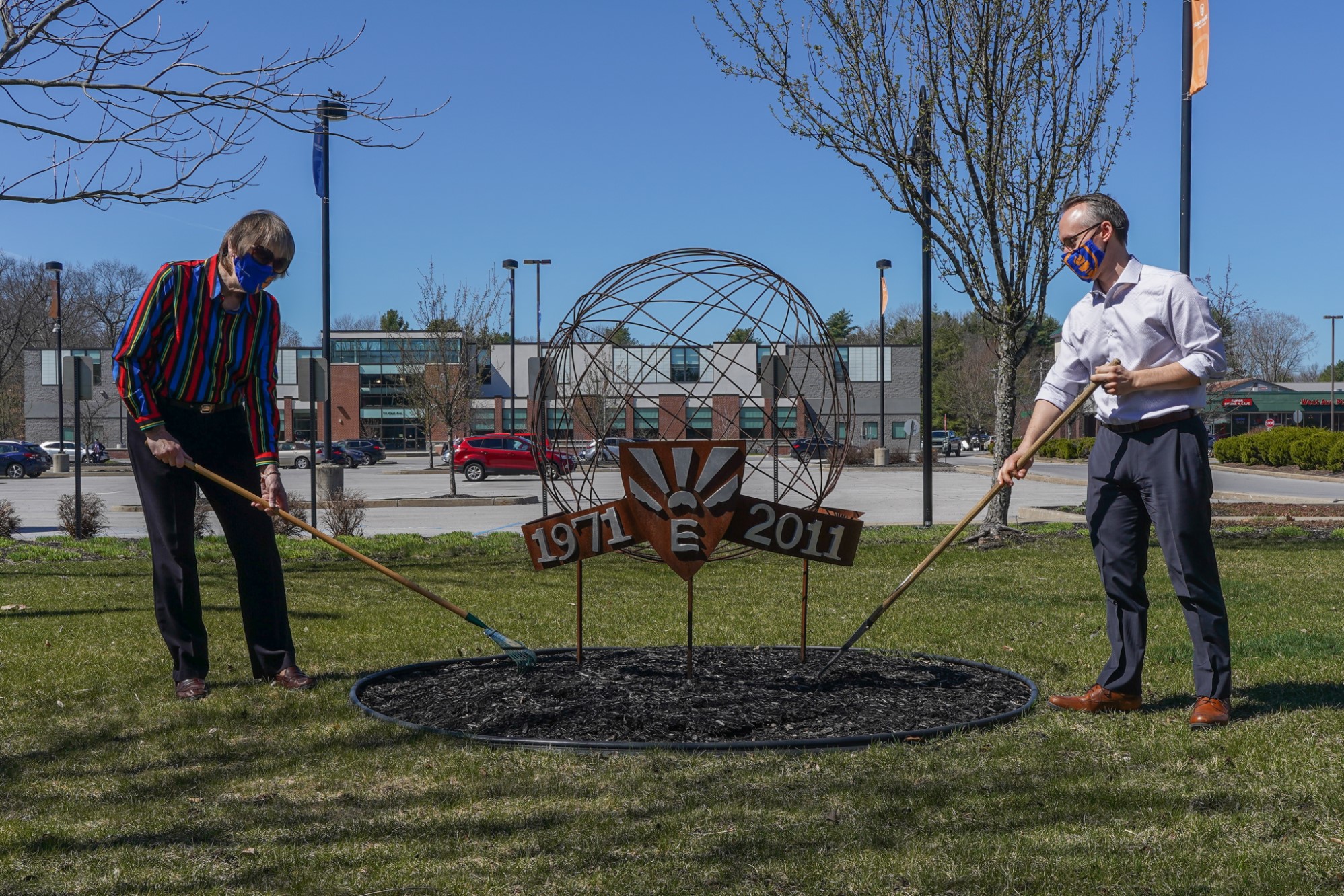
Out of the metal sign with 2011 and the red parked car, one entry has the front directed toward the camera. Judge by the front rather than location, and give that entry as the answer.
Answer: the metal sign with 2011

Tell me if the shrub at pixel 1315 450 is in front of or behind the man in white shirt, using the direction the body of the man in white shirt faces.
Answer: behind

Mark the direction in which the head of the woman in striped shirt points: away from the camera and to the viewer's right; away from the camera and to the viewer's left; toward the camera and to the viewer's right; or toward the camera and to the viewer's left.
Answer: toward the camera and to the viewer's right

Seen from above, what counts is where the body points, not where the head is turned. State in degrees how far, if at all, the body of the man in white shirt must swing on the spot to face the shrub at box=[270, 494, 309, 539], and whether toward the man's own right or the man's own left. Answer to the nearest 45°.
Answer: approximately 90° to the man's own right

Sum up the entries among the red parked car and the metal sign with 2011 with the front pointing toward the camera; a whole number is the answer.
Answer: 1

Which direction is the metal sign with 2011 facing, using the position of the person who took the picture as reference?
facing the viewer

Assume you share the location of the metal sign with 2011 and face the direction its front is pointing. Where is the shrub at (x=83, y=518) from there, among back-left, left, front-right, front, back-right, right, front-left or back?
back-right

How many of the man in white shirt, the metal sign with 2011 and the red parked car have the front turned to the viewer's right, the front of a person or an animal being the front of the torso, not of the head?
1

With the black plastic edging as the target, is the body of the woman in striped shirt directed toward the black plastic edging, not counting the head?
yes

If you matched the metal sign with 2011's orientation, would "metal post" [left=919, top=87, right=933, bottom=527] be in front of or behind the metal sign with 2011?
behind

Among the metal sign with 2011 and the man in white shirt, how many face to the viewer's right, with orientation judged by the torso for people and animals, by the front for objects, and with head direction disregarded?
0

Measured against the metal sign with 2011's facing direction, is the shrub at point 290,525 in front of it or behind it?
behind

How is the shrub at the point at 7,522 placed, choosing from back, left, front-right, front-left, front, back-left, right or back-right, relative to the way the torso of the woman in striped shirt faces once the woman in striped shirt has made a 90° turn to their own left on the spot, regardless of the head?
front-left

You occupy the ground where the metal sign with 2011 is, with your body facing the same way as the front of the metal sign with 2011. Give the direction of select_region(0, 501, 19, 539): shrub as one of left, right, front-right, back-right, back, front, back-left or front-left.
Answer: back-right

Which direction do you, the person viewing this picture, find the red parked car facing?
facing to the right of the viewer

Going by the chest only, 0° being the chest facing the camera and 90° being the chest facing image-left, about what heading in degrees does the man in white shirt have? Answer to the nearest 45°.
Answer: approximately 45°

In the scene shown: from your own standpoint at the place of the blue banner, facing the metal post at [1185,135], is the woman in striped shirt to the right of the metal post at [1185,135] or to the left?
right

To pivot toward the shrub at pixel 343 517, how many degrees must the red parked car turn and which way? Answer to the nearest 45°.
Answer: approximately 90° to its right

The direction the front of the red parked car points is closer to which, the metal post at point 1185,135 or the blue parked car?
the metal post
